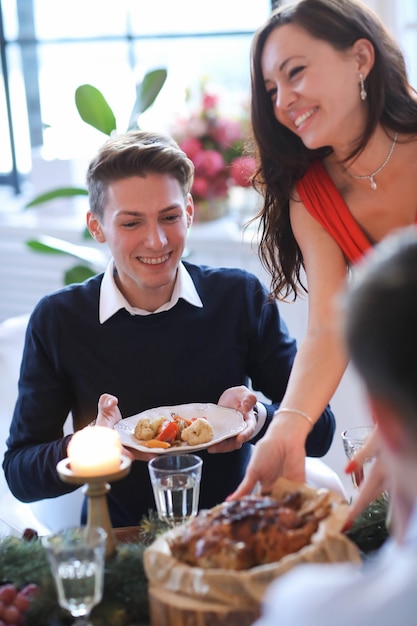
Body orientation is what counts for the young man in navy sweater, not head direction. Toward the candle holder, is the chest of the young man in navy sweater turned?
yes

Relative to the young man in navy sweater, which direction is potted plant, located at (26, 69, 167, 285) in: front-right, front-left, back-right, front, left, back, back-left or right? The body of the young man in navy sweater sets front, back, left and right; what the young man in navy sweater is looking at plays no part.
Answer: back

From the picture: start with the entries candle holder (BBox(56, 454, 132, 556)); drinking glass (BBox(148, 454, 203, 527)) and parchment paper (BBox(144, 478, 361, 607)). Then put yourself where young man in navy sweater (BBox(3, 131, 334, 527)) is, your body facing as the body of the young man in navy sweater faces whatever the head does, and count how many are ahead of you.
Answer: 3

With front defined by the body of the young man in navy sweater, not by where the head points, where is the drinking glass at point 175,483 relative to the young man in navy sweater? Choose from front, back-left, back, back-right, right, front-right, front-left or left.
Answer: front

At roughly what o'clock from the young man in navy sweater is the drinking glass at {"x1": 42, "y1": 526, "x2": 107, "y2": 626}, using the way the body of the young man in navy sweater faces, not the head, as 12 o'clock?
The drinking glass is roughly at 12 o'clock from the young man in navy sweater.

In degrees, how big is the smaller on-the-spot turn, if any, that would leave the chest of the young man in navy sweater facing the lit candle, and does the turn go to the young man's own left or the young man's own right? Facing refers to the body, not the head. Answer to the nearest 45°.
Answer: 0° — they already face it

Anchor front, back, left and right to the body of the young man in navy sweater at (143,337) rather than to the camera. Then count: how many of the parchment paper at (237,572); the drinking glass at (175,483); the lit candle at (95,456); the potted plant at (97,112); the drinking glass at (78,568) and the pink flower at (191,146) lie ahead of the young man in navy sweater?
4

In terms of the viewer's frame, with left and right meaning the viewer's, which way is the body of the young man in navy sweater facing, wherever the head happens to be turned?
facing the viewer

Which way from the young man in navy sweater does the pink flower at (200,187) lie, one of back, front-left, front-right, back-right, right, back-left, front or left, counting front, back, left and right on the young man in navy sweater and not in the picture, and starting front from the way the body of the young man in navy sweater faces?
back

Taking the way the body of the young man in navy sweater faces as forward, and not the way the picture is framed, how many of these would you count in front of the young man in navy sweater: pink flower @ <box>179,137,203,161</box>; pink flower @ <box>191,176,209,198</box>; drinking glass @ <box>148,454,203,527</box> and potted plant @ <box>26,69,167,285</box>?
1

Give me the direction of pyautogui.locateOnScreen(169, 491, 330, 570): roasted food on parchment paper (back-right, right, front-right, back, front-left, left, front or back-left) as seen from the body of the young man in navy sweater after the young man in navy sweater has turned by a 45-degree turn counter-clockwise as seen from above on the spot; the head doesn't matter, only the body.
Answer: front-right
